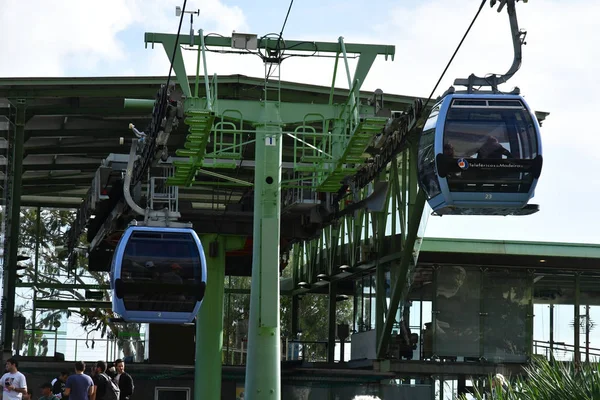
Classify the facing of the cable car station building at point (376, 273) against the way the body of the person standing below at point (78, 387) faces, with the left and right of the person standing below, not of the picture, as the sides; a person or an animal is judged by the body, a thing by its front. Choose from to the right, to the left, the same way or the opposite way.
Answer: the opposite way

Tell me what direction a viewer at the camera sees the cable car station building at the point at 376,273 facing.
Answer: facing the viewer

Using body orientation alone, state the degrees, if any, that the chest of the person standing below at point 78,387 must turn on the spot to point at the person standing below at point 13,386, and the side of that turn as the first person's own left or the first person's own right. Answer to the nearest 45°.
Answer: approximately 45° to the first person's own left

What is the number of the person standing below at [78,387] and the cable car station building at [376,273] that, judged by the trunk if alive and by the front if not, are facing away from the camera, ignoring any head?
1

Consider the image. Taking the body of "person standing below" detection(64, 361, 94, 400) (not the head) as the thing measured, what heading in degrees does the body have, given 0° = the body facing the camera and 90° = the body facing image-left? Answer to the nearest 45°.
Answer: approximately 180°

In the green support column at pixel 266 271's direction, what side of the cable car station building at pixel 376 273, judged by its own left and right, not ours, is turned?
front

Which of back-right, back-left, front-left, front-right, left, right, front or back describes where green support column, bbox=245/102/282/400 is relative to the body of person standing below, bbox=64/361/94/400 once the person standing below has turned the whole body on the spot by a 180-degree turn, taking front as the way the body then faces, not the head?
back-left

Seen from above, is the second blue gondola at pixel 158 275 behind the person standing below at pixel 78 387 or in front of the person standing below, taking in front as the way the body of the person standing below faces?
in front

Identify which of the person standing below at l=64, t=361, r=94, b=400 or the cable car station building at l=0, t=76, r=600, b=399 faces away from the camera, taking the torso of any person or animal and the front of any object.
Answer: the person standing below
